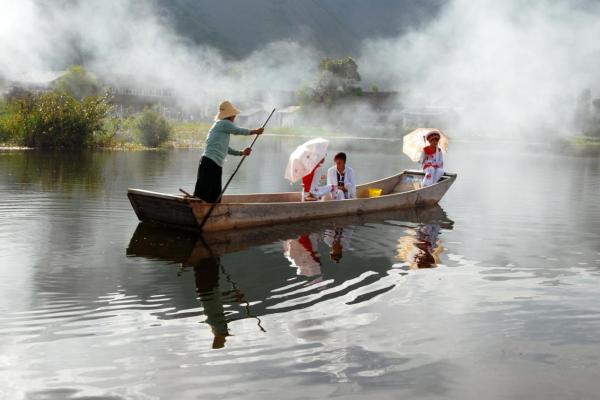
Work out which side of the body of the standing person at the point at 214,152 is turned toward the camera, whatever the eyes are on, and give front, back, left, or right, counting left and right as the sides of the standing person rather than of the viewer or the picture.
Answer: right

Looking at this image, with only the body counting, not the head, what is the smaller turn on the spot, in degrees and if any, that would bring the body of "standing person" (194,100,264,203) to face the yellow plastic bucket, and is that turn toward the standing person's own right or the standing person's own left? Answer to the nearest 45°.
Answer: approximately 45° to the standing person's own left

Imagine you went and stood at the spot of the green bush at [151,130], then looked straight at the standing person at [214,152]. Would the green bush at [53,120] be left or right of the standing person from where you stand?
right

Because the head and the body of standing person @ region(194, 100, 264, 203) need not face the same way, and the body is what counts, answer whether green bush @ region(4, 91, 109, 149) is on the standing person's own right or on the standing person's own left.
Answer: on the standing person's own left

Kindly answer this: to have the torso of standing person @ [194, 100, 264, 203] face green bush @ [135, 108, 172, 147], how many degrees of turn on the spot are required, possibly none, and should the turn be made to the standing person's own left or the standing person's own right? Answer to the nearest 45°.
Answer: approximately 90° to the standing person's own left
